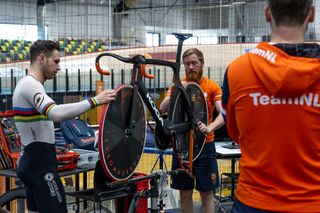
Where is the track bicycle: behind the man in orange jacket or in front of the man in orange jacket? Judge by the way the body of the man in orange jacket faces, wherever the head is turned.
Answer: in front

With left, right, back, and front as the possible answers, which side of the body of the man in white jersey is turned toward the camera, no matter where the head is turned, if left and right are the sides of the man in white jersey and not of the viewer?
right

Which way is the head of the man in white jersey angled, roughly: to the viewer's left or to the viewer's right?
to the viewer's right

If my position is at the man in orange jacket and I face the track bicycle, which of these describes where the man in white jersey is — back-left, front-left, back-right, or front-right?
front-left

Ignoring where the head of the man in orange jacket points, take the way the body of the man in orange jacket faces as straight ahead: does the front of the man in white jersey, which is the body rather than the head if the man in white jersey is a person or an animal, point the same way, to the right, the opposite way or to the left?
to the right

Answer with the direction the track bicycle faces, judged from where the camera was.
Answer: facing the viewer and to the left of the viewer

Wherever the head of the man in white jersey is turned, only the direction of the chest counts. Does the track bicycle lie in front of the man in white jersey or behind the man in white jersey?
in front

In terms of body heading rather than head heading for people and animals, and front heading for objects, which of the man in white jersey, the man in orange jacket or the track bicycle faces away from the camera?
the man in orange jacket

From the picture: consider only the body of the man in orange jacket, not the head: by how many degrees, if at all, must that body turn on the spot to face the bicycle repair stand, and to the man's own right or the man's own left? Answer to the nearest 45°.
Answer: approximately 45° to the man's own left

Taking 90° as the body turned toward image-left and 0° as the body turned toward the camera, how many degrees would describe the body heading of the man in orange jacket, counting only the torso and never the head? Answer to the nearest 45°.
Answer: approximately 180°

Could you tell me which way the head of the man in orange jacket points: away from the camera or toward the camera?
away from the camera

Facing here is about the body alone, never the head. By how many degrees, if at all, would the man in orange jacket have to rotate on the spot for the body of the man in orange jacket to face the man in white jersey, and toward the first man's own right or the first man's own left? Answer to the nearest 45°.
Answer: approximately 45° to the first man's own left
